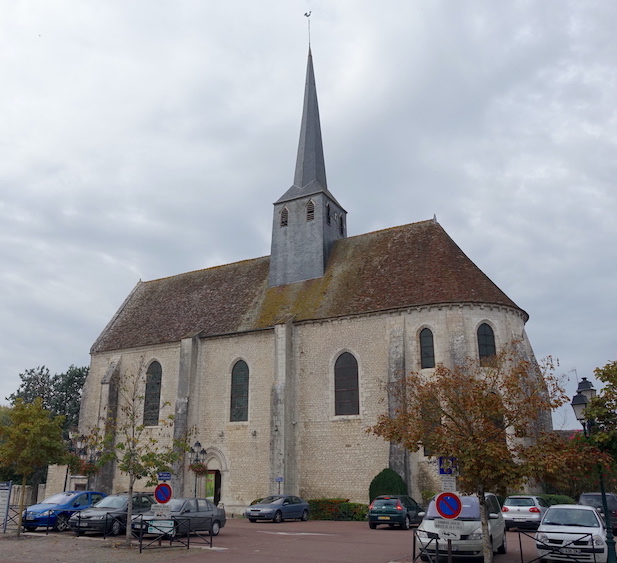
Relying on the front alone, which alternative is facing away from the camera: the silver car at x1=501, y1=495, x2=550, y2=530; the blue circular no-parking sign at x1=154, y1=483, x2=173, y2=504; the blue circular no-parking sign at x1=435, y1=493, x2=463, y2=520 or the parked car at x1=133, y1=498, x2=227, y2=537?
the silver car

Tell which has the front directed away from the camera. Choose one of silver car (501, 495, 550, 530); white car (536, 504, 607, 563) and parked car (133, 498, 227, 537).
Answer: the silver car

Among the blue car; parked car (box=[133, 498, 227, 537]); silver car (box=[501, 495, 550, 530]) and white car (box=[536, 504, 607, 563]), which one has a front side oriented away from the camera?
the silver car

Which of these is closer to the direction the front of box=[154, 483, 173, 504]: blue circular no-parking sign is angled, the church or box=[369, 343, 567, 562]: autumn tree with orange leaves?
the autumn tree with orange leaves

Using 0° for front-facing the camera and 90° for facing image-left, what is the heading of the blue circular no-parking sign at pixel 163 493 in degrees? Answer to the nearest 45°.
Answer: approximately 0°

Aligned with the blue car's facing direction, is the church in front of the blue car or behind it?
behind

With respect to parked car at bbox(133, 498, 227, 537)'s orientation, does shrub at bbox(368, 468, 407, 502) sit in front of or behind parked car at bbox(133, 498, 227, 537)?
behind

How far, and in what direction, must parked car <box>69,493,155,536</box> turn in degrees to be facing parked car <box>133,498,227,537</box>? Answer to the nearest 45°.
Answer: approximately 90° to its left

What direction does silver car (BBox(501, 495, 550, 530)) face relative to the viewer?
away from the camera

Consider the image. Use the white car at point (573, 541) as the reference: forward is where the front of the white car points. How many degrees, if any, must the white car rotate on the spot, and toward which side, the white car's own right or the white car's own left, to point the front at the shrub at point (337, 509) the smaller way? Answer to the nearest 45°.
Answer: approximately 135° to the white car's own right

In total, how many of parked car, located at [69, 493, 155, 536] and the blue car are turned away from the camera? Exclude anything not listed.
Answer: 0

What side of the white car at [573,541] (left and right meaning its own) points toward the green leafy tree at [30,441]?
right
